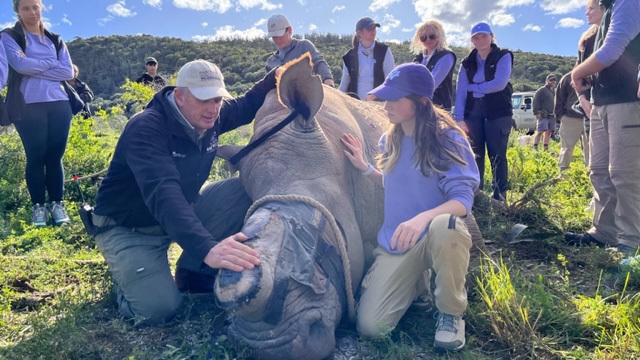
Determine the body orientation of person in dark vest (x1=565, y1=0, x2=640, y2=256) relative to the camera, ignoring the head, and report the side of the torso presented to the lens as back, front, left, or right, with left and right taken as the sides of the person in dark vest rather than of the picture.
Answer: left

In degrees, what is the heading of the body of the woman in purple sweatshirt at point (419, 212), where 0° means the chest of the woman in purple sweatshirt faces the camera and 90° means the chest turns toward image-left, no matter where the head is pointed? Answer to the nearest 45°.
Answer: approximately 45°

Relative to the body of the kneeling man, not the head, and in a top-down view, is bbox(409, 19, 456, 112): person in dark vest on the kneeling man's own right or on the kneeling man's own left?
on the kneeling man's own left

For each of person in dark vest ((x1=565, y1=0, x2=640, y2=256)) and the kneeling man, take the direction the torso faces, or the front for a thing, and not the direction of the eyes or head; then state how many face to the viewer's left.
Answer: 1

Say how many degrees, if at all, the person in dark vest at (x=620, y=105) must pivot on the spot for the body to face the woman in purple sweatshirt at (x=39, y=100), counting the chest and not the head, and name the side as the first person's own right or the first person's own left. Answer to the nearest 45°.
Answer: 0° — they already face them

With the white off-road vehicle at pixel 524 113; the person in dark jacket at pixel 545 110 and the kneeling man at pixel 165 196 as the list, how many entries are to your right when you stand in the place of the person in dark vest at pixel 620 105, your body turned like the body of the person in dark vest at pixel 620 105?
2

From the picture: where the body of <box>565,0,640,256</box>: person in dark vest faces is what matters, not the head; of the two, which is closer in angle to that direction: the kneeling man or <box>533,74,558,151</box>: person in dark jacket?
the kneeling man

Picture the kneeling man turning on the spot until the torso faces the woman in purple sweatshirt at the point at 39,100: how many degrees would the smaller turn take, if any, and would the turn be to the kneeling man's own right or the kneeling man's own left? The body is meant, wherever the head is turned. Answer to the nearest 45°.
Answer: approximately 180°

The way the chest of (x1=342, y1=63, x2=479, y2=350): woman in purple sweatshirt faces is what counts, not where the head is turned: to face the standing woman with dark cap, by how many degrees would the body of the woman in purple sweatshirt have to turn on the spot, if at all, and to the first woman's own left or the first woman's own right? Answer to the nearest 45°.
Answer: approximately 135° to the first woman's own right

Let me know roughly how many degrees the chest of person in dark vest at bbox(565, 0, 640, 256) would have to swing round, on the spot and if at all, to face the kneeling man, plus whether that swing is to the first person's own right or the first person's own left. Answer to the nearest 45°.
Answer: approximately 45° to the first person's own left

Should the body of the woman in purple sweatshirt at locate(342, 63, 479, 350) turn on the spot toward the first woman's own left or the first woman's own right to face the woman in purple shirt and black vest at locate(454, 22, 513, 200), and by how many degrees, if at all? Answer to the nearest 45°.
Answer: approximately 135° to the first woman's own right

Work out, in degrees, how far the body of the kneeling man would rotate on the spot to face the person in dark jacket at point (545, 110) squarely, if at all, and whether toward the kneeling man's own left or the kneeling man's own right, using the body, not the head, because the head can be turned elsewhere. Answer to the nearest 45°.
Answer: approximately 90° to the kneeling man's own left
